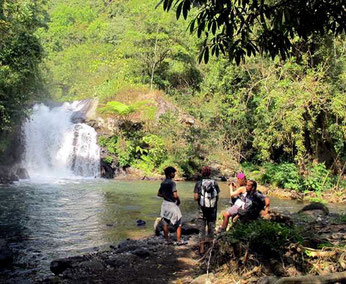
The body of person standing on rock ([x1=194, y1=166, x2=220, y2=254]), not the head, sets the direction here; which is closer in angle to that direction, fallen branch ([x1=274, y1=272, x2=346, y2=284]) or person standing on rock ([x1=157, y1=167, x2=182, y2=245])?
the person standing on rock

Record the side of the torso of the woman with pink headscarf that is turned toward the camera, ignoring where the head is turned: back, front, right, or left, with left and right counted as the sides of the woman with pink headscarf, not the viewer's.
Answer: left

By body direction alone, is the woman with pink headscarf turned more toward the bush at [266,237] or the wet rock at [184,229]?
the wet rock

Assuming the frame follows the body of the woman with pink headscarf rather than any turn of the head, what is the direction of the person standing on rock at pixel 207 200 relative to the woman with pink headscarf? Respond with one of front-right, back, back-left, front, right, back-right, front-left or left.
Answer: front-left

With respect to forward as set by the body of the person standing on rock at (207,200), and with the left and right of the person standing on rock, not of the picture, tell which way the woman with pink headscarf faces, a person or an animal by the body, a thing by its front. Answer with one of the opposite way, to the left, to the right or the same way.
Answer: to the left

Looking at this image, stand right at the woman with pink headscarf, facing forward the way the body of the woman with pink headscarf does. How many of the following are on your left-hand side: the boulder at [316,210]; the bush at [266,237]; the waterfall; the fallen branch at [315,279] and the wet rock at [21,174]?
2

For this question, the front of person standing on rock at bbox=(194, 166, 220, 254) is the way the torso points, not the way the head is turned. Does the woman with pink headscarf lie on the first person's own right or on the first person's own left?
on the first person's own right

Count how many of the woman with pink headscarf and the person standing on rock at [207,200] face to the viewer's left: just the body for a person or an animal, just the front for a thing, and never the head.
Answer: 1

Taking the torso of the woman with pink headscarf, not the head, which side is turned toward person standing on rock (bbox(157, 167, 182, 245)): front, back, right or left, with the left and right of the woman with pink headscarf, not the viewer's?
front

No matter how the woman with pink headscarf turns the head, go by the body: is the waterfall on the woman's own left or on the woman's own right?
on the woman's own right

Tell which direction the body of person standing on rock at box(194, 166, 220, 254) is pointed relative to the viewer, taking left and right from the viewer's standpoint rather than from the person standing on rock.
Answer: facing away from the viewer

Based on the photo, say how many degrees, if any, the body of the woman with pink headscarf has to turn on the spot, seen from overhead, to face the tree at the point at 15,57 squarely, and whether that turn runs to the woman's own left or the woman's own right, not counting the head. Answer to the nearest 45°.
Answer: approximately 45° to the woman's own right
